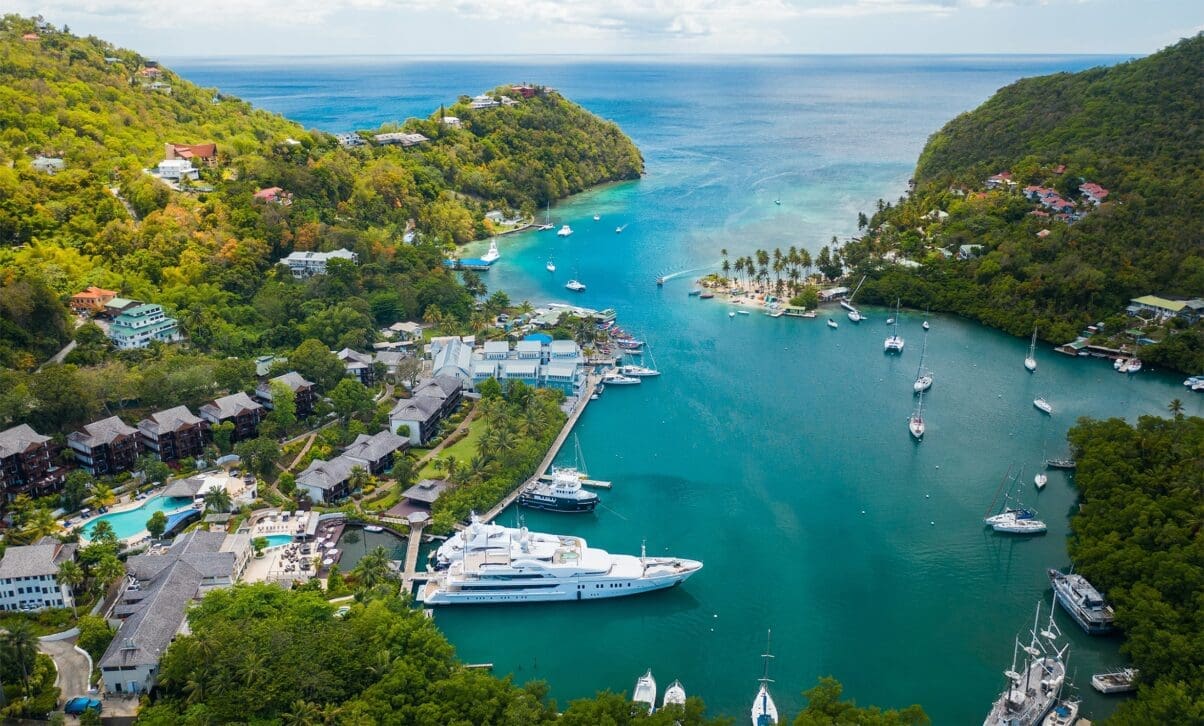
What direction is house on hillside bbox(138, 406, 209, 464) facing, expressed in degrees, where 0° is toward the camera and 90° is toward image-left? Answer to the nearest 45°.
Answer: approximately 315°

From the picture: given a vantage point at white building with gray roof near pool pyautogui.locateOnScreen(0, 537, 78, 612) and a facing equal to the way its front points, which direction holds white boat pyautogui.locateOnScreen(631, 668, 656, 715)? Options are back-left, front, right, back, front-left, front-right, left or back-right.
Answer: front-left

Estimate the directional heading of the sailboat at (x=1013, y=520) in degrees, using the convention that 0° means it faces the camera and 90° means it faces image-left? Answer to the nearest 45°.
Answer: approximately 90°

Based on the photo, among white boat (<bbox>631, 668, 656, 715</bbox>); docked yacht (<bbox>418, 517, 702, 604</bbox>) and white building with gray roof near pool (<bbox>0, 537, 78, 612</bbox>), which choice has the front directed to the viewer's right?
the docked yacht

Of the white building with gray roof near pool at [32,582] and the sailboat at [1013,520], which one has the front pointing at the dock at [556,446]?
the sailboat

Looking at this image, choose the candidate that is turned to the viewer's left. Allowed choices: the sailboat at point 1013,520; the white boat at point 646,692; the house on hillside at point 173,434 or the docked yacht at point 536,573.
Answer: the sailboat

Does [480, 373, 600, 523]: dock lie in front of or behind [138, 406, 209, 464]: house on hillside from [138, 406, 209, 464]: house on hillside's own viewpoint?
in front

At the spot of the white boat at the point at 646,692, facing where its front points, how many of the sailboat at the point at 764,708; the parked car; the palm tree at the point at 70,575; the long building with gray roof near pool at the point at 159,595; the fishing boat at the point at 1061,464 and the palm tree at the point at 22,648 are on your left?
4

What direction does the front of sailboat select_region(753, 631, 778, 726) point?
away from the camera

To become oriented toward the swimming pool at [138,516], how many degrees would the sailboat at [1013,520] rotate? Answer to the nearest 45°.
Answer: approximately 45° to its left

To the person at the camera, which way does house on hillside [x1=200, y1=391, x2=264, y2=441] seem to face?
facing the viewer and to the right of the viewer
